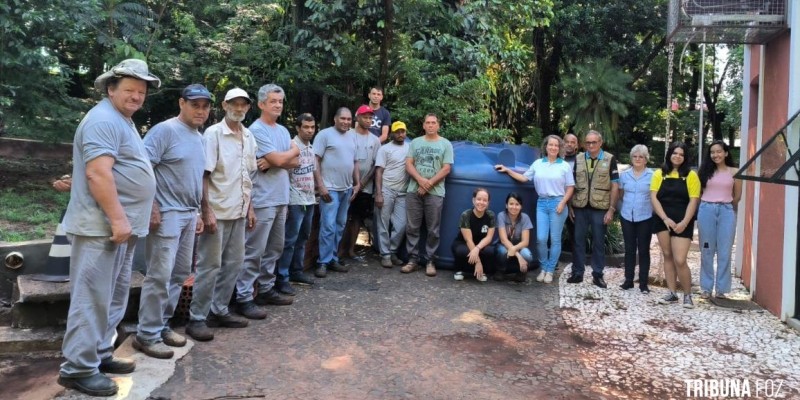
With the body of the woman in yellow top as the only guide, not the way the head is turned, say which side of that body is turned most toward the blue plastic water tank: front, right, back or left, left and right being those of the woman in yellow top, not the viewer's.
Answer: right

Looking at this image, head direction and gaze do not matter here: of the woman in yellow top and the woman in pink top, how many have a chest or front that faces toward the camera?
2

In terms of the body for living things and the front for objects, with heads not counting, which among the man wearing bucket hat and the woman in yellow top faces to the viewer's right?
the man wearing bucket hat

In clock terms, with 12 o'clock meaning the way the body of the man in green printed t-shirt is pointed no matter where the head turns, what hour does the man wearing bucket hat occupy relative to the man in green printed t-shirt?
The man wearing bucket hat is roughly at 1 o'clock from the man in green printed t-shirt.

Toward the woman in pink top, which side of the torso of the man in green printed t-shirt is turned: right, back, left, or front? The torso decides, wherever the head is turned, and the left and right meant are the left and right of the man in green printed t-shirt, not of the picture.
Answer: left

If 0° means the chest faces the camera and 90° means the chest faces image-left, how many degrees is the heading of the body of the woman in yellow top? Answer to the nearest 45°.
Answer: approximately 0°

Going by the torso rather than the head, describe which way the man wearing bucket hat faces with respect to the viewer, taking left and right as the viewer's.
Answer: facing to the right of the viewer
